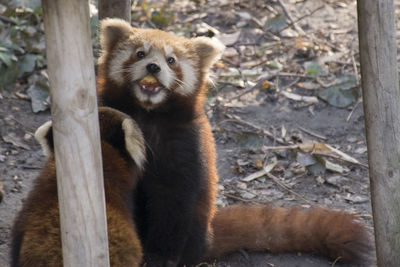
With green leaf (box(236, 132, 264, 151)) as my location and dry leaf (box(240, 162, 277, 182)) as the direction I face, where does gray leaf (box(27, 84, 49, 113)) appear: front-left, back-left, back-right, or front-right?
back-right

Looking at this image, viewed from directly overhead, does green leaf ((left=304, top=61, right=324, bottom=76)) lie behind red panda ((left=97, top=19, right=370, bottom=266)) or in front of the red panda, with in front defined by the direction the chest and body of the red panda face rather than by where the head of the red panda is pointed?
behind

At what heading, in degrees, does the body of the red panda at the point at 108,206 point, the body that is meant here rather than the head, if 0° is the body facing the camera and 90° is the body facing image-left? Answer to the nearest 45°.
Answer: approximately 180°

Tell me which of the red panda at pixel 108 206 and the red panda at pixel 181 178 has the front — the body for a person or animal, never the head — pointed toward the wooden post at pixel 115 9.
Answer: the red panda at pixel 108 206

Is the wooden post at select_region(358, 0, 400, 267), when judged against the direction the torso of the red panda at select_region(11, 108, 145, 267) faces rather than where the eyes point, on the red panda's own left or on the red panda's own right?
on the red panda's own right

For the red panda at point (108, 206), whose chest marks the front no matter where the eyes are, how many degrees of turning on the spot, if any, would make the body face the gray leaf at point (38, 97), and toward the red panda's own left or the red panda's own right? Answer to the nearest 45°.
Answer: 0° — it already faces it

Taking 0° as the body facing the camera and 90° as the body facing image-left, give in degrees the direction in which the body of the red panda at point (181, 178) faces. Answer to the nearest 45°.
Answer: approximately 45°

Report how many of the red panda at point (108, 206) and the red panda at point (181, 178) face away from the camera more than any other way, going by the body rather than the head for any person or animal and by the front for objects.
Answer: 1

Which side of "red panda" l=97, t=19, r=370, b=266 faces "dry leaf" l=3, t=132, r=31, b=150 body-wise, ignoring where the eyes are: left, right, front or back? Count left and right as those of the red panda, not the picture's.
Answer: right

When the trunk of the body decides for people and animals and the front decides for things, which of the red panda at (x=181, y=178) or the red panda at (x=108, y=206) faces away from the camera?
the red panda at (x=108, y=206)
